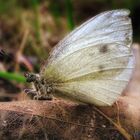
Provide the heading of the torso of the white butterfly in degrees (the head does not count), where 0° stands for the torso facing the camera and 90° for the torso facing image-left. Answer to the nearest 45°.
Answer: approximately 90°
